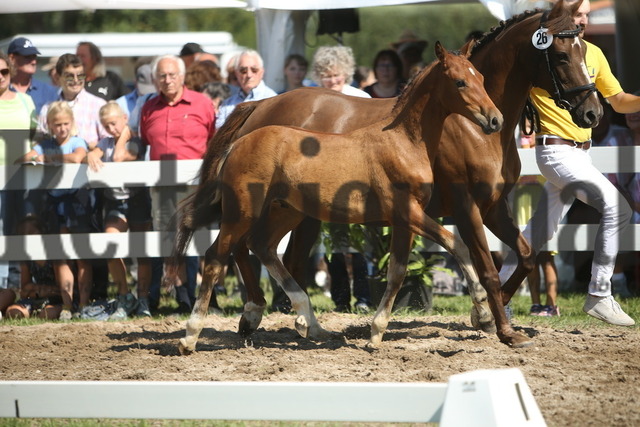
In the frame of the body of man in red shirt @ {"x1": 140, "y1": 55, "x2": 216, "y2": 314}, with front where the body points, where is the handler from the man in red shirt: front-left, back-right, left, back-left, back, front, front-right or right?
front-left

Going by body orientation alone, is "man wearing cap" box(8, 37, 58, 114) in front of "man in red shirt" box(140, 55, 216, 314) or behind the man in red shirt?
behind

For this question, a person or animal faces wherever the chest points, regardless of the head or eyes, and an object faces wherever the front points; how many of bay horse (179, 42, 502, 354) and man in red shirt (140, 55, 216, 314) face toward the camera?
1

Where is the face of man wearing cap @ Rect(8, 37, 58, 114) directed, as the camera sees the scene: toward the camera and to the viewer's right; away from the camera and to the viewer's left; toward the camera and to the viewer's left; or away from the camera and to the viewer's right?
toward the camera and to the viewer's right

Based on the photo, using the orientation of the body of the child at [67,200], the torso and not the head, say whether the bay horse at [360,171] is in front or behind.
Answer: in front

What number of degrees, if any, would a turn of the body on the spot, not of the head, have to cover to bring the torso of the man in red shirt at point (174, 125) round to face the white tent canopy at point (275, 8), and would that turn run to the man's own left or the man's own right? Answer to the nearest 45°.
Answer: approximately 135° to the man's own left

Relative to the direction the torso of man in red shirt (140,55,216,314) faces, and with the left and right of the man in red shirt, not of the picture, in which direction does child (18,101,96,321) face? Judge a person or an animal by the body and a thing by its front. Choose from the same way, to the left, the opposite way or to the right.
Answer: the same way

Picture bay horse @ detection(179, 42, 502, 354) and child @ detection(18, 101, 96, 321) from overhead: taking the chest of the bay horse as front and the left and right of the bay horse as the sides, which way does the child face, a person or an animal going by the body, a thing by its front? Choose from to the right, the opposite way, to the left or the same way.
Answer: to the right

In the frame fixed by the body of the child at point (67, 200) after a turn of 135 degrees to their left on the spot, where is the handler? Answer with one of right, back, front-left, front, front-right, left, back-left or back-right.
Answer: right

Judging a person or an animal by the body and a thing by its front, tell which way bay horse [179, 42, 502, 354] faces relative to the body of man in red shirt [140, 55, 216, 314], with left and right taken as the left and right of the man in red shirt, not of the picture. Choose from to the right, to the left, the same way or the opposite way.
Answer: to the left

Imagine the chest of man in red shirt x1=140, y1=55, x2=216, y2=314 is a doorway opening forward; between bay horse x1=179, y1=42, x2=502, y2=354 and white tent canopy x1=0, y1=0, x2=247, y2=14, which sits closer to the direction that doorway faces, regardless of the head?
the bay horse

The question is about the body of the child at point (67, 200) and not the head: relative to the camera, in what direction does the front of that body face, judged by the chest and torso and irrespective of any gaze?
toward the camera

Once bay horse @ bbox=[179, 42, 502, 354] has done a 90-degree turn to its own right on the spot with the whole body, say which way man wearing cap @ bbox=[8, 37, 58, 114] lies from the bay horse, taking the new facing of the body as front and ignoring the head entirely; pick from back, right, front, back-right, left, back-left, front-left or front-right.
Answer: back-right

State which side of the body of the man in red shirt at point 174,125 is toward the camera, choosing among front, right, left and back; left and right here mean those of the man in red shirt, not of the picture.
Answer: front

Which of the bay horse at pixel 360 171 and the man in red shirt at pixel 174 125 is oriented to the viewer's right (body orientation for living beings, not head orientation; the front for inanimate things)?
the bay horse

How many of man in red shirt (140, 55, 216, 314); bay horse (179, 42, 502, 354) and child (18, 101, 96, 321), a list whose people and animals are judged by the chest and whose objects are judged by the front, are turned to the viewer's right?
1

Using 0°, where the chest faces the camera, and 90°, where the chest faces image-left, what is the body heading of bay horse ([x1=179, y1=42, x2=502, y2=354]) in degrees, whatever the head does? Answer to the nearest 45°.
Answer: approximately 270°
